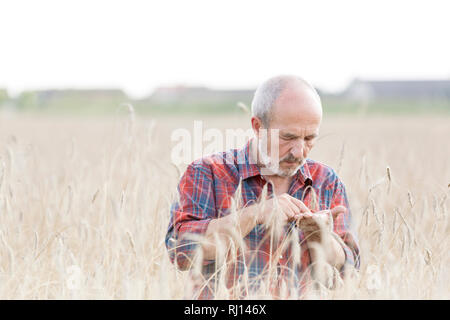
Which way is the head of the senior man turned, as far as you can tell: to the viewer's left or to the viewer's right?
to the viewer's right

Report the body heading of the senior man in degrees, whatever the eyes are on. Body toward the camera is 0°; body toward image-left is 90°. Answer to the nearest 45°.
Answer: approximately 315°
